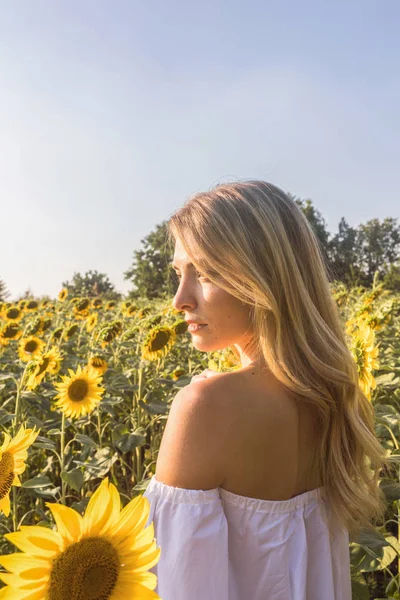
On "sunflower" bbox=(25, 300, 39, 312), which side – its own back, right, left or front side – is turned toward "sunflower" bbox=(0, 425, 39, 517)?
front

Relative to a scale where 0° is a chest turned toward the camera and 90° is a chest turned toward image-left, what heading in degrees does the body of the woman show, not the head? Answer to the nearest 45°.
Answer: approximately 135°

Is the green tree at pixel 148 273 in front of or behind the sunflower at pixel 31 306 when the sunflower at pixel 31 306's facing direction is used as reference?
behind

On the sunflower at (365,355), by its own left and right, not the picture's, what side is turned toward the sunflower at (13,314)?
back

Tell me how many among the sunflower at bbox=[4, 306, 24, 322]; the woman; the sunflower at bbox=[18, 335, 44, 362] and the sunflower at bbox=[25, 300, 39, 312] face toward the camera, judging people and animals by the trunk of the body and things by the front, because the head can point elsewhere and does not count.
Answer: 3

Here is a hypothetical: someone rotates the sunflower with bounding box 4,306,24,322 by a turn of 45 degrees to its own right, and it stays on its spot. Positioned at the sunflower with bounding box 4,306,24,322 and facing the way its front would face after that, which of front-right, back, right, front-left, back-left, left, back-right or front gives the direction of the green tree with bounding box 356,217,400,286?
back

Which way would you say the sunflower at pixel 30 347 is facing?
toward the camera

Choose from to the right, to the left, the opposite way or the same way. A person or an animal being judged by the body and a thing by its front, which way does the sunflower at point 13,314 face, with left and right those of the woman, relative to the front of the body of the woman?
the opposite way

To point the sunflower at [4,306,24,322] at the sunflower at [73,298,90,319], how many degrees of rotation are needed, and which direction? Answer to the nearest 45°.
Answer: approximately 45° to its left

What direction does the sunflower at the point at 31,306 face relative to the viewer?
toward the camera

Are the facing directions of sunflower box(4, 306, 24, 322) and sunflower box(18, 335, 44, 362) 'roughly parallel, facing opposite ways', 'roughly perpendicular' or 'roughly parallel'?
roughly parallel

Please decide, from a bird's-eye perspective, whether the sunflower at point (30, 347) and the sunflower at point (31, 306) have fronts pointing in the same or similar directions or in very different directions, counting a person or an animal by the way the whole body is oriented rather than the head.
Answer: same or similar directions

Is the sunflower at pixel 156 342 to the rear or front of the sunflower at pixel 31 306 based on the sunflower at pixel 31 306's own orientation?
to the front

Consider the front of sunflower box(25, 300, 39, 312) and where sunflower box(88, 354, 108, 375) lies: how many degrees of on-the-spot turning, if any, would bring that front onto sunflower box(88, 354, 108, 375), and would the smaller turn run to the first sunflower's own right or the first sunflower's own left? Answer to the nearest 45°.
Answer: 0° — it already faces it

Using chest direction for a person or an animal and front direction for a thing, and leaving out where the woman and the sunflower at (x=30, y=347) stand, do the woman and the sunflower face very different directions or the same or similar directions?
very different directions

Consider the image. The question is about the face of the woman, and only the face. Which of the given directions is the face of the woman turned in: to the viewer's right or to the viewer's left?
to the viewer's left

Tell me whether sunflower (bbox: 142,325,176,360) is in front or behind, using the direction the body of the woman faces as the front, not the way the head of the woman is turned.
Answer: in front

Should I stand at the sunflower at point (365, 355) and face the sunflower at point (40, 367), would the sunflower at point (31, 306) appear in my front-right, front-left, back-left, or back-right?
front-right

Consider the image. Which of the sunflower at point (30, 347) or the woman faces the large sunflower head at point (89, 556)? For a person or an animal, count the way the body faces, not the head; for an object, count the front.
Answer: the sunflower

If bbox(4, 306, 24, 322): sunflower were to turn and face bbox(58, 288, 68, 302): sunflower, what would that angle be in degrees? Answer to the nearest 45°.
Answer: approximately 135° to its left
